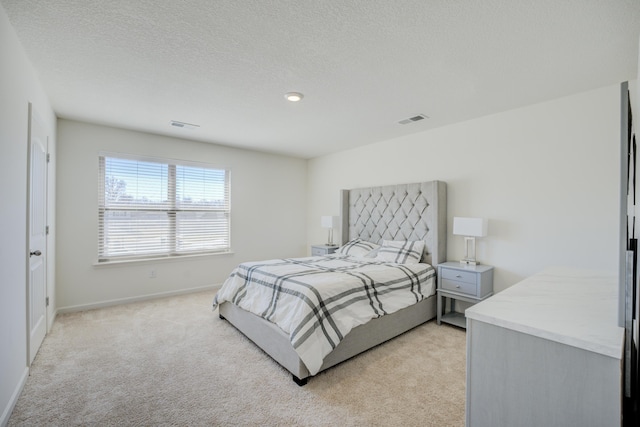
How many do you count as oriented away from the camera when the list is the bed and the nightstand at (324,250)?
0

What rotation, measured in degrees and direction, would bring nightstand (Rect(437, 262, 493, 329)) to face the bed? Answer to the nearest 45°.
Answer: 0° — it already faces it

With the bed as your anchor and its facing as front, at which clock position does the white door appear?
The white door is roughly at 1 o'clock from the bed.

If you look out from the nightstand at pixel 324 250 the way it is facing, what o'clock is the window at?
The window is roughly at 1 o'clock from the nightstand.

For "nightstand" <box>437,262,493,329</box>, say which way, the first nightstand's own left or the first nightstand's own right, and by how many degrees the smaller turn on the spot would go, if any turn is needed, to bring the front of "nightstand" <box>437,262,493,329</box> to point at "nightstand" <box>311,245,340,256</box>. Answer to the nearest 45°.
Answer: approximately 45° to the first nightstand's own right

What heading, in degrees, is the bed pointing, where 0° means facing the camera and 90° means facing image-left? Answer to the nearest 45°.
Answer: approximately 45°

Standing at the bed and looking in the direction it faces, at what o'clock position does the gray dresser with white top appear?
The gray dresser with white top is roughly at 10 o'clock from the bed.

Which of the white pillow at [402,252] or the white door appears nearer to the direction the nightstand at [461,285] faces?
the white door

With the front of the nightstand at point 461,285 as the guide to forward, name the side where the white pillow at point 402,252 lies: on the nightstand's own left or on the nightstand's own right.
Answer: on the nightstand's own right

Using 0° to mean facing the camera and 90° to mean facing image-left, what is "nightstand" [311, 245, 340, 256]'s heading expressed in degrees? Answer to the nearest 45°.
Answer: approximately 45°

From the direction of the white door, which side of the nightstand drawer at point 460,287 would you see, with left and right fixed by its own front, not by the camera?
front

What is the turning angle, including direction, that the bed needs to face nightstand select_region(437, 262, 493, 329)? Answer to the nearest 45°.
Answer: approximately 135° to its left

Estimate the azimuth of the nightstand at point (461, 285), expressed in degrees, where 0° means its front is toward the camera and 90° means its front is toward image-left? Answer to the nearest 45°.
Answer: approximately 45°
